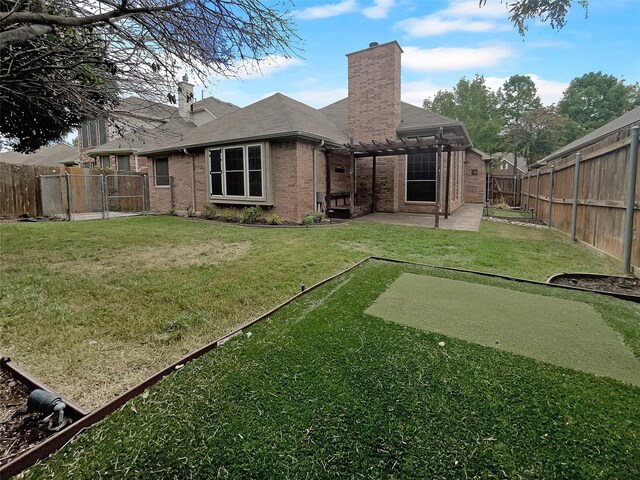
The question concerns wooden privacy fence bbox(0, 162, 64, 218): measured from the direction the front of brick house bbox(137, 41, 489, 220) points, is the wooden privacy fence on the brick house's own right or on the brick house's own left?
on the brick house's own left

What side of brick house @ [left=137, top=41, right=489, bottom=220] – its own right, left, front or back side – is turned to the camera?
back

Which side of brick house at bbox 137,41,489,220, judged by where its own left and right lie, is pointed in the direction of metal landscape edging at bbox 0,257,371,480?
back

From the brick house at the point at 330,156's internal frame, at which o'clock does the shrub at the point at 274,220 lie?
The shrub is roughly at 7 o'clock from the brick house.

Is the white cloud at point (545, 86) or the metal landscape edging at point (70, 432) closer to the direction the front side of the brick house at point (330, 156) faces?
the white cloud

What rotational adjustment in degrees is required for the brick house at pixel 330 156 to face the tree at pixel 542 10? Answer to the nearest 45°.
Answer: approximately 180°
